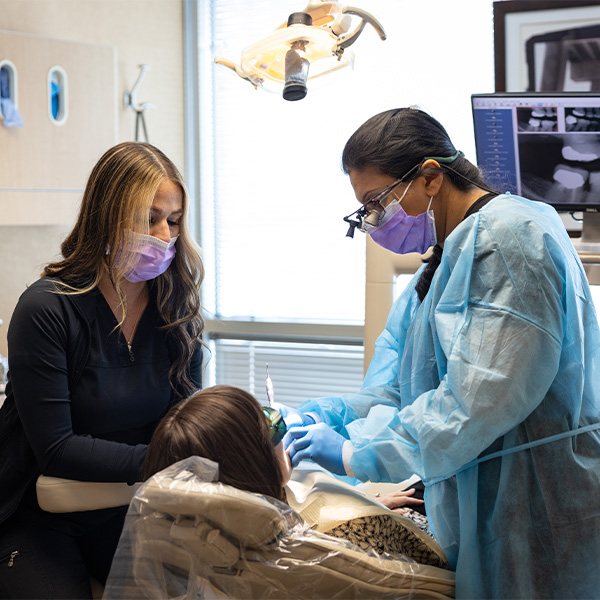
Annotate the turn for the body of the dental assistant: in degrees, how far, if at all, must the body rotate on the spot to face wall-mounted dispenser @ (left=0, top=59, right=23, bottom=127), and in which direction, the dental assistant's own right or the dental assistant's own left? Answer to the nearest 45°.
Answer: approximately 135° to the dental assistant's own left

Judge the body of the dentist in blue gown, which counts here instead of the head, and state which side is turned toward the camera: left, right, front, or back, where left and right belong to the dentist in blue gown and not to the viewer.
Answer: left

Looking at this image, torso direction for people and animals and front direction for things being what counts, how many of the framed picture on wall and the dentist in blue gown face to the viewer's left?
1

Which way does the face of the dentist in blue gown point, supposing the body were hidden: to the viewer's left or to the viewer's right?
to the viewer's left

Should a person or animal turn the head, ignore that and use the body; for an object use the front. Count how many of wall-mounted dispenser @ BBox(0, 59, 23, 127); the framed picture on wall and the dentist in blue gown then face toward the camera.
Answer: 2

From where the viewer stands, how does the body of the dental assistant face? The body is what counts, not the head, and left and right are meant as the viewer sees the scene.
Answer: facing the viewer and to the right of the viewer

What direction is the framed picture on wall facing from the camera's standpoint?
toward the camera

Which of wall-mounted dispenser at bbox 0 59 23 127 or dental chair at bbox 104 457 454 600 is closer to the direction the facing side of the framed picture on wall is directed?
the dental chair

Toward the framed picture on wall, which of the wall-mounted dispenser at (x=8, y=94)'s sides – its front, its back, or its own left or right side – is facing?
left

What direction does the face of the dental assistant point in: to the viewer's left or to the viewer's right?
to the viewer's right

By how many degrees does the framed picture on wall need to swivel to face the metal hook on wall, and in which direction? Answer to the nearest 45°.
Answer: approximately 90° to its right

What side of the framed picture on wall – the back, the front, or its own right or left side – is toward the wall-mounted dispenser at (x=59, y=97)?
right

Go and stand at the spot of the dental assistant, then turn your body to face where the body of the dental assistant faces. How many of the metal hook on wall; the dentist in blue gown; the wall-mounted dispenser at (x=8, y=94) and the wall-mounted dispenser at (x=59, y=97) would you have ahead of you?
1

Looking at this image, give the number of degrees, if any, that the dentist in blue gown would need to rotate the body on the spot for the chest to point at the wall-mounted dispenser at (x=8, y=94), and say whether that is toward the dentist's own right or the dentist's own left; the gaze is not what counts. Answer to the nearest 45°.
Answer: approximately 45° to the dentist's own right

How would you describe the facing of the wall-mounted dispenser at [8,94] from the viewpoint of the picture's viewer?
facing the viewer

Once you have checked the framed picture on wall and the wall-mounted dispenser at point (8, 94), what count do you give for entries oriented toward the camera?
2

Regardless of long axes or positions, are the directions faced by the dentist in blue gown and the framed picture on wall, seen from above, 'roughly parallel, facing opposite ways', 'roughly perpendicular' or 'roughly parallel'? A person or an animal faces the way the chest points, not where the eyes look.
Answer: roughly perpendicular
